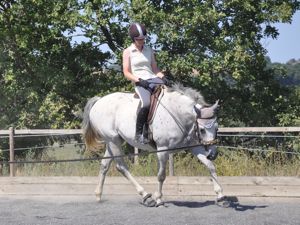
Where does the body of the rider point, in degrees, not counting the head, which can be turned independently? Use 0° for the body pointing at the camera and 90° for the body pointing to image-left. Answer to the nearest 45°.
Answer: approximately 315°

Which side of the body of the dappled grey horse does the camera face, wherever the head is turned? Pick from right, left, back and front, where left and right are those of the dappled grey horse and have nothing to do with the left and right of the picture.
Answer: right
